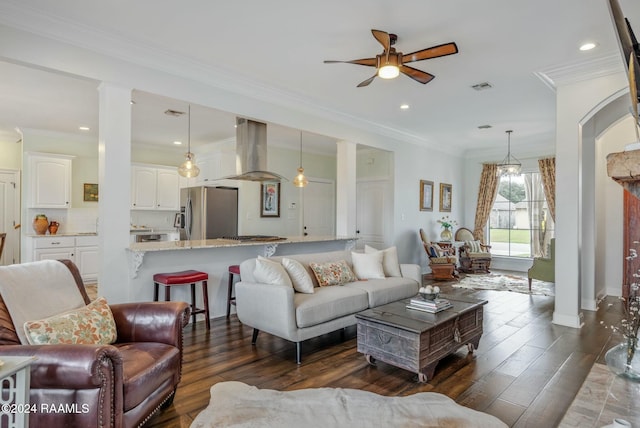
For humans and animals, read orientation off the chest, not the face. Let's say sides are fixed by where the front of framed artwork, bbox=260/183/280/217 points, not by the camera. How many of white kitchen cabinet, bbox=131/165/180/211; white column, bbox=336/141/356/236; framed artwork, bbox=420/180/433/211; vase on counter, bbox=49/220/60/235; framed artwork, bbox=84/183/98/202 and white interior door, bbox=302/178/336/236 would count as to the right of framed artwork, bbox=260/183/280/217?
3

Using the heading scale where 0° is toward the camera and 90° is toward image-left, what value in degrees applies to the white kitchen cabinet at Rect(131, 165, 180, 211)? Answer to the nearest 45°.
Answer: approximately 0°

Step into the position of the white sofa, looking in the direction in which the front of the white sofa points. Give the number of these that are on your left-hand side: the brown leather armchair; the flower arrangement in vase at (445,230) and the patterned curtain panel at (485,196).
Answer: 2

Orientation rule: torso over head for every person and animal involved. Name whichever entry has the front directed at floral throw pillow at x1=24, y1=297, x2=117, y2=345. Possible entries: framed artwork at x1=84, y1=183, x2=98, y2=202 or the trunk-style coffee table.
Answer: the framed artwork

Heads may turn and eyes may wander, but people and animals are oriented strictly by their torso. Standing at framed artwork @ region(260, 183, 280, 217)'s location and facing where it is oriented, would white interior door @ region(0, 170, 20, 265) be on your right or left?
on your right

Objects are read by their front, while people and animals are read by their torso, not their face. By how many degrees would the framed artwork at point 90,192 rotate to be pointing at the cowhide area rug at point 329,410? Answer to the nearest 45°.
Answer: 0° — it already faces it

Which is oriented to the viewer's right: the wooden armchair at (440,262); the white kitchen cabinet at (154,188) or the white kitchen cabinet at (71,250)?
the wooden armchair

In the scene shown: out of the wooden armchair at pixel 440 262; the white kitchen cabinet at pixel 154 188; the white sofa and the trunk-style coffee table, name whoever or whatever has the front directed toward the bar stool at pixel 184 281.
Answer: the white kitchen cabinet
